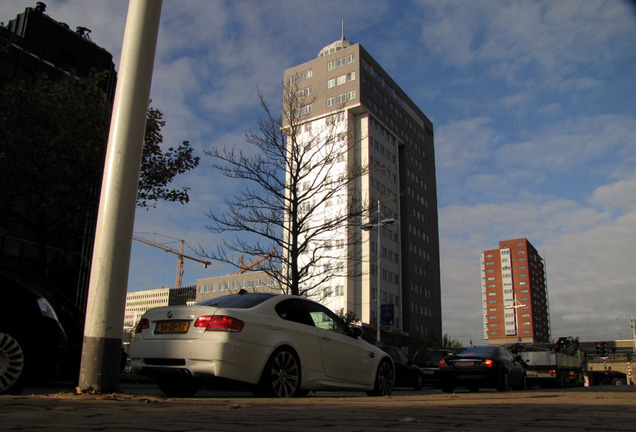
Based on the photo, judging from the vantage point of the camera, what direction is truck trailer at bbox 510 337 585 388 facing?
facing away from the viewer and to the right of the viewer

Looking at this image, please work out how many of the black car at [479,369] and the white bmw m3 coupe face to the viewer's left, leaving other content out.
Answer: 0

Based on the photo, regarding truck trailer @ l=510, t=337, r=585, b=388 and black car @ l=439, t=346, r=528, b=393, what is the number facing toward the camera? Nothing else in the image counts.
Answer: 0

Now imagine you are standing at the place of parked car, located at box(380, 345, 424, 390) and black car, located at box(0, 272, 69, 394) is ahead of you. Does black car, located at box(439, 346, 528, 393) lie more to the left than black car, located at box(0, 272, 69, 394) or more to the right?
left

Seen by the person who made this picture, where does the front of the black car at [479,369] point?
facing away from the viewer and to the right of the viewer

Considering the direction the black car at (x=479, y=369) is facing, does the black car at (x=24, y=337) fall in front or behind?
behind

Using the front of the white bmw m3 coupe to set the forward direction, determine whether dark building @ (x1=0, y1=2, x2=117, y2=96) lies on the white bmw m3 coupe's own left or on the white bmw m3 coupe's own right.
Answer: on the white bmw m3 coupe's own left

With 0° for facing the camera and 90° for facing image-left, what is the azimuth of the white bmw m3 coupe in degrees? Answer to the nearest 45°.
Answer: approximately 225°
